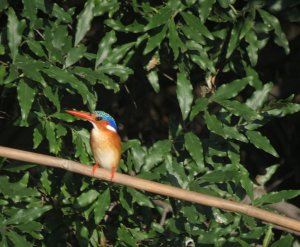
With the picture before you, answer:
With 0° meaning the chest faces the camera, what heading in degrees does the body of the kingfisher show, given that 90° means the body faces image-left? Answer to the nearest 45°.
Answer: approximately 45°
